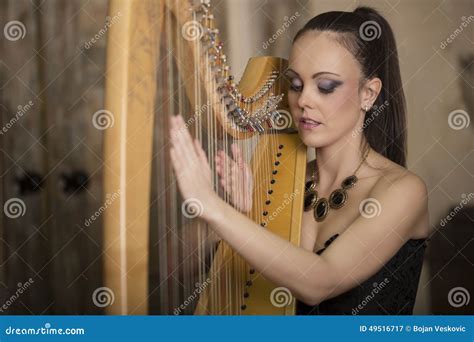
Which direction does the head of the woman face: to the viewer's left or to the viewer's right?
to the viewer's left

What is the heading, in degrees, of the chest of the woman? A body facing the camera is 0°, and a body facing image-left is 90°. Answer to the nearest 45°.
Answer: approximately 45°
